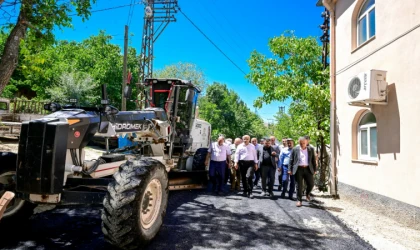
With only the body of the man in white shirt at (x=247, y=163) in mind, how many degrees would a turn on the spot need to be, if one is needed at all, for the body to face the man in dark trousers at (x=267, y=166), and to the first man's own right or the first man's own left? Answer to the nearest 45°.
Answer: approximately 90° to the first man's own left

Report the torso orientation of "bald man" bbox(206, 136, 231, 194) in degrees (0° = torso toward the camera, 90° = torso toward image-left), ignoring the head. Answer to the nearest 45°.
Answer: approximately 0°

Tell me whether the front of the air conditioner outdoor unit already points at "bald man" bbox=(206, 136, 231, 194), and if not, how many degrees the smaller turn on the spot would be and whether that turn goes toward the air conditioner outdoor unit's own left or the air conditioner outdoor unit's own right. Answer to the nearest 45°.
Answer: approximately 45° to the air conditioner outdoor unit's own right

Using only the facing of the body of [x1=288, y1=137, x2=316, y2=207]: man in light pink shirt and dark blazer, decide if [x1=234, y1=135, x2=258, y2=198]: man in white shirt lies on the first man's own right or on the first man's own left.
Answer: on the first man's own right

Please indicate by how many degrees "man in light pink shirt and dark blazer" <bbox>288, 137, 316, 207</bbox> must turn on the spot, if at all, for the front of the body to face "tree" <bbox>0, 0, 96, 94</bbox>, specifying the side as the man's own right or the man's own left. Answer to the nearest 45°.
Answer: approximately 45° to the man's own right

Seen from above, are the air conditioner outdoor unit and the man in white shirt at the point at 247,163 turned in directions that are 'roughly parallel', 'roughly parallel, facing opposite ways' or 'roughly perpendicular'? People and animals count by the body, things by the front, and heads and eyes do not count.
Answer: roughly perpendicular

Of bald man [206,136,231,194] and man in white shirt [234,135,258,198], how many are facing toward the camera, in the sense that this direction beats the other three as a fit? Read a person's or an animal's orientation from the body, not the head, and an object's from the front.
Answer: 2

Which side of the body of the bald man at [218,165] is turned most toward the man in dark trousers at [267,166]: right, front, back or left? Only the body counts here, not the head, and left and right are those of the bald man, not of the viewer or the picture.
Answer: left

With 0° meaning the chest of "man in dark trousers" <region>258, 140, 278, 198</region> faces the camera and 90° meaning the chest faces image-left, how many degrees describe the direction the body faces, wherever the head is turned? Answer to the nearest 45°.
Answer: approximately 0°

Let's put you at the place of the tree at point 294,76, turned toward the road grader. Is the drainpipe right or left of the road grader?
left
